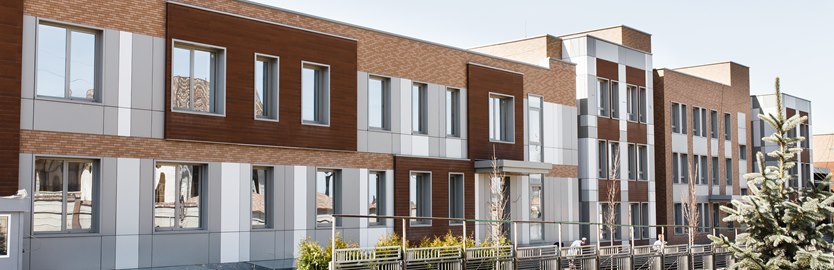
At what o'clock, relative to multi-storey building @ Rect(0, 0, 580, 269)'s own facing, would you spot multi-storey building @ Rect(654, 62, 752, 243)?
multi-storey building @ Rect(654, 62, 752, 243) is roughly at 9 o'clock from multi-storey building @ Rect(0, 0, 580, 269).

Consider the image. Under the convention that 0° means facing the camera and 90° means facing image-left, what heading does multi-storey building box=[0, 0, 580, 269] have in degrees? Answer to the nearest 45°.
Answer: approximately 315°

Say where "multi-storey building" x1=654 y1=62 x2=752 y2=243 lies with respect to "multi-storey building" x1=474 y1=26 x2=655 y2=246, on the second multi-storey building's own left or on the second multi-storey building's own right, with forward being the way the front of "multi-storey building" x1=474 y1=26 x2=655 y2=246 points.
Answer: on the second multi-storey building's own left

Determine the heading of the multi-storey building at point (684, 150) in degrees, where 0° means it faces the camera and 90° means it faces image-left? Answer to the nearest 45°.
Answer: approximately 315°

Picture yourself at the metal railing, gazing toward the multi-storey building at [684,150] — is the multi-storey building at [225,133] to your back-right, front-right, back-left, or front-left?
back-left

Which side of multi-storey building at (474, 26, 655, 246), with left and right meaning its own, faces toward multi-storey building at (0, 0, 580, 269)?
right

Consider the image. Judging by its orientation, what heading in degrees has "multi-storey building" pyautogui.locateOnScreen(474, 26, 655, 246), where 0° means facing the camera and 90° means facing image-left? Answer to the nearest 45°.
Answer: approximately 315°

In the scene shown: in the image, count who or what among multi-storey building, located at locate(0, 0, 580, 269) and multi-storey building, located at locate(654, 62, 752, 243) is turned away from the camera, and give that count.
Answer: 0

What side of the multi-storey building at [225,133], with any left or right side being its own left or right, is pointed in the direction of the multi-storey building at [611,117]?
left

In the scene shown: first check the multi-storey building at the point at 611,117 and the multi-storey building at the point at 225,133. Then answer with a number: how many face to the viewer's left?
0

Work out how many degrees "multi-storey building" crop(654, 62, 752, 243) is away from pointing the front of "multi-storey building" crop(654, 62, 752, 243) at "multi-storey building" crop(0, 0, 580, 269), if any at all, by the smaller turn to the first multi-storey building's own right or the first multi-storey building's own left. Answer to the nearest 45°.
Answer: approximately 90° to the first multi-storey building's own right
